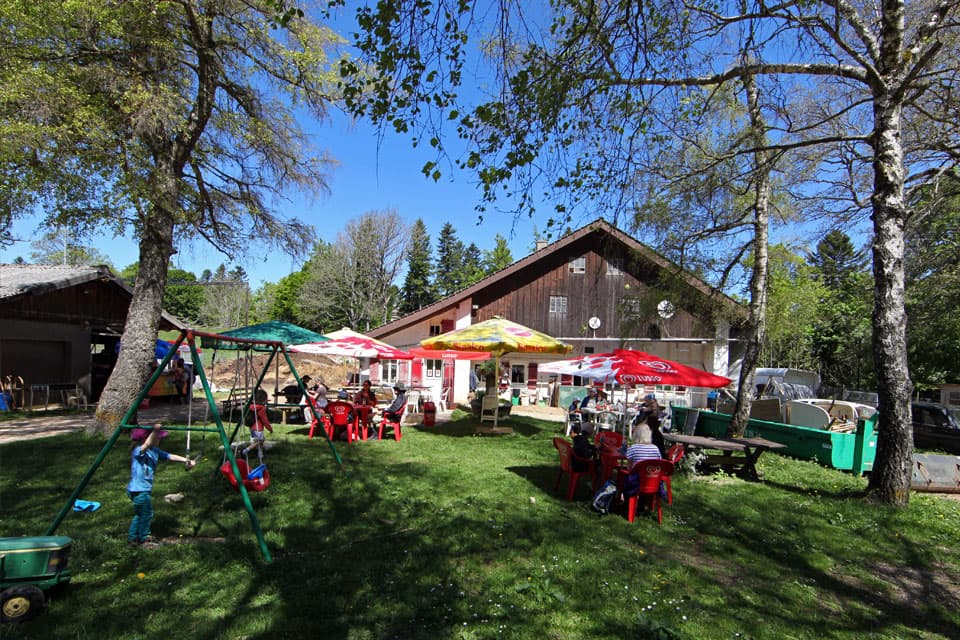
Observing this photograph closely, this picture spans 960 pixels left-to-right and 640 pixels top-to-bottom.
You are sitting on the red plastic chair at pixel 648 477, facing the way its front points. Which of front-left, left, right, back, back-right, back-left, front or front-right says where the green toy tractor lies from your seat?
back-left

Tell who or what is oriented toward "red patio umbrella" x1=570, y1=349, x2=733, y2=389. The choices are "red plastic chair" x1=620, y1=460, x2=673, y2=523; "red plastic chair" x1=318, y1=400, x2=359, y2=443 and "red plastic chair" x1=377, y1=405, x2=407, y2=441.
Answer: "red plastic chair" x1=620, y1=460, x2=673, y2=523

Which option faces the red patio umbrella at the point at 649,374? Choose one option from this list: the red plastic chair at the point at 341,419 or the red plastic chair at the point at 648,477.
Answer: the red plastic chair at the point at 648,477

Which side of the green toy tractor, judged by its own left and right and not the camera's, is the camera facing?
right

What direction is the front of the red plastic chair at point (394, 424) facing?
to the viewer's left

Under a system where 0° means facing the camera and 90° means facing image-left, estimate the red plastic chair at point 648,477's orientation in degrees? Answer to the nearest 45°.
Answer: approximately 180°

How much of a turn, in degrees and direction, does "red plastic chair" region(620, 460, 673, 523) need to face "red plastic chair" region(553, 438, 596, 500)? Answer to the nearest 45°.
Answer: approximately 45° to its left
